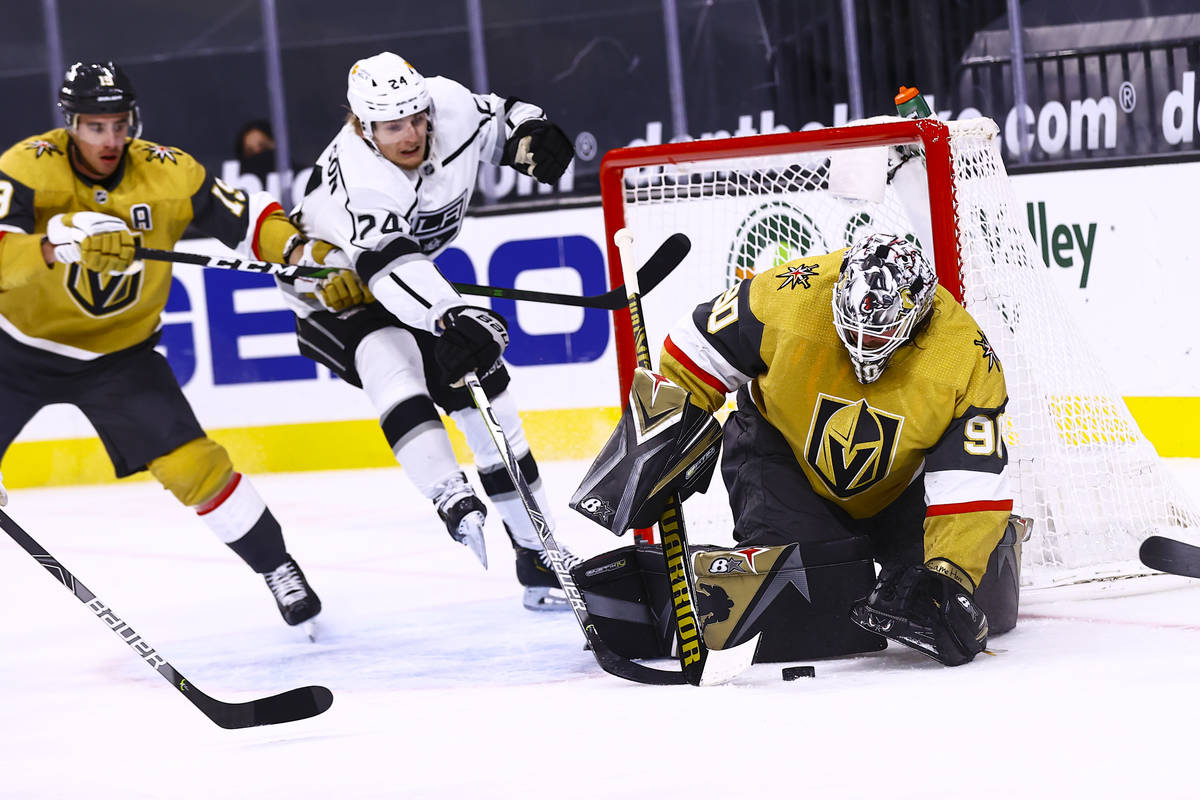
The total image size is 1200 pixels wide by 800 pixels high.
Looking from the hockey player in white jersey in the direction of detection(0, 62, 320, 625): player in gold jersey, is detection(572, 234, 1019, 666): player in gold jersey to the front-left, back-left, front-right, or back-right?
back-left

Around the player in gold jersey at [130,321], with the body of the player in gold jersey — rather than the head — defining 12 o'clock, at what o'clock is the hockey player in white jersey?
The hockey player in white jersey is roughly at 10 o'clock from the player in gold jersey.

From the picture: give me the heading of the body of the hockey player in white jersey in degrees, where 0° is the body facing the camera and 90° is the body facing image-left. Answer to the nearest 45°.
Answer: approximately 315°

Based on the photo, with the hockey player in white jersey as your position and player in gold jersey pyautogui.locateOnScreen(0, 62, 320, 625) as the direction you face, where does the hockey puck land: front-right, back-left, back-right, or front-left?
back-left

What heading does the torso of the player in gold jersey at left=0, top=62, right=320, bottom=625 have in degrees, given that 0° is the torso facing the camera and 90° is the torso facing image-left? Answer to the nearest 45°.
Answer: approximately 0°

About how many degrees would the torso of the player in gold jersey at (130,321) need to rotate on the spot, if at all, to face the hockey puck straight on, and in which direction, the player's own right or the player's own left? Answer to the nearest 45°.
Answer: approximately 45° to the player's own left

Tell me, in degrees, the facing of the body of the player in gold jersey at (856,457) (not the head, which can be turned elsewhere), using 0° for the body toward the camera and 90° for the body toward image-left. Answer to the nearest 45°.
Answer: approximately 0°

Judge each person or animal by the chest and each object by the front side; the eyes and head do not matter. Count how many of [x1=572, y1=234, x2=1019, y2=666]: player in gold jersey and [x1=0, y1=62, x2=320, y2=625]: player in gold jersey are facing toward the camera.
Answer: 2
